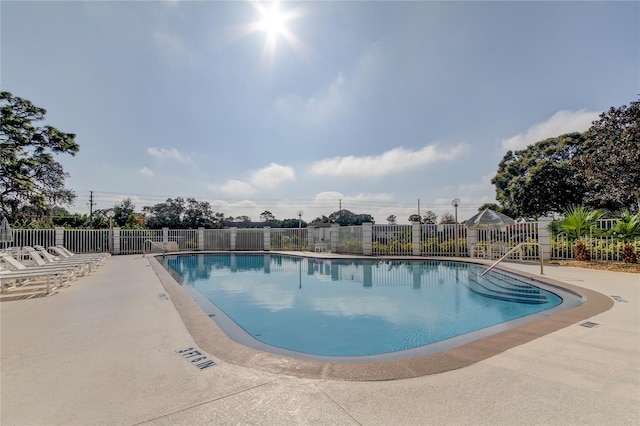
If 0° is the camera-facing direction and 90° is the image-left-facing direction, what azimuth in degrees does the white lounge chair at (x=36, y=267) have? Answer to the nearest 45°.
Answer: approximately 270°

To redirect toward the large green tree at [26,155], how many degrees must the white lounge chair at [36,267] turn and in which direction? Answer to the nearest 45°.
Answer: approximately 90° to its left

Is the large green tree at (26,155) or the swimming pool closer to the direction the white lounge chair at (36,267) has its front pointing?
the swimming pool

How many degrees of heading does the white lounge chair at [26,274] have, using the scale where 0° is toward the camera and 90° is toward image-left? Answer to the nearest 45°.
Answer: approximately 270°

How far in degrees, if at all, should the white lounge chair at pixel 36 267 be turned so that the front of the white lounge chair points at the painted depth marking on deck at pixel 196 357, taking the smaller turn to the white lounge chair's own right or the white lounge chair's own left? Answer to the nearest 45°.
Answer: approximately 90° to the white lounge chair's own right

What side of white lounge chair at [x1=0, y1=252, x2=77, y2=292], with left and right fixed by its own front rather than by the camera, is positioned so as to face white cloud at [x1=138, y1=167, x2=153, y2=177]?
left
